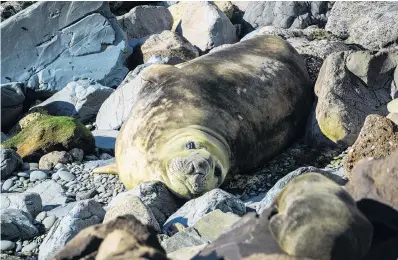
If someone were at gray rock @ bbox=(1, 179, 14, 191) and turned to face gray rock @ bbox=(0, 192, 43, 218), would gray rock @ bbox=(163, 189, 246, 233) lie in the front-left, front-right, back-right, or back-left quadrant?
front-left

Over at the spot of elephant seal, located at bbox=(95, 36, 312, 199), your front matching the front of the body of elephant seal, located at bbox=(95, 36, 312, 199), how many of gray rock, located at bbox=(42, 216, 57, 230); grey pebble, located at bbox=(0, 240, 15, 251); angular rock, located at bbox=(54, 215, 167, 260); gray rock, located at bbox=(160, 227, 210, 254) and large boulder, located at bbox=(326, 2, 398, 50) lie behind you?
1

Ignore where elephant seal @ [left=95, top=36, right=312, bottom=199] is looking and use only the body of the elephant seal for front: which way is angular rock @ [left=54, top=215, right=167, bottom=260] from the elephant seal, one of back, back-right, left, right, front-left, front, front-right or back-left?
front-left

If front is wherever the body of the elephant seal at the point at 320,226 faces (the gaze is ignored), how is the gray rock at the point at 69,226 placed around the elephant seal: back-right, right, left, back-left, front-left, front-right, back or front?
front

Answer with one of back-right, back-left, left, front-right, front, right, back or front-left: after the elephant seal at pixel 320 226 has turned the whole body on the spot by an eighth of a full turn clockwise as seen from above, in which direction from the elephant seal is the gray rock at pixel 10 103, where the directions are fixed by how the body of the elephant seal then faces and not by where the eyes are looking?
front-left

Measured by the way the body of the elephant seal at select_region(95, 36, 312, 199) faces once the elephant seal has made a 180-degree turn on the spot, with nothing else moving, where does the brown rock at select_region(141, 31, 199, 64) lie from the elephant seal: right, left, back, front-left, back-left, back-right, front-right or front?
front-left

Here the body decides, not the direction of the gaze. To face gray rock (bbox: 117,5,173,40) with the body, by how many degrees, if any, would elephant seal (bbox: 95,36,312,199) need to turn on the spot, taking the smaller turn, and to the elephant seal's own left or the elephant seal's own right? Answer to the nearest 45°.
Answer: approximately 135° to the elephant seal's own right

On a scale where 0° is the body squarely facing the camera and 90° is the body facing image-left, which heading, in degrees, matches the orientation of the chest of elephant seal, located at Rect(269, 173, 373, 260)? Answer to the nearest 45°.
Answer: approximately 135°

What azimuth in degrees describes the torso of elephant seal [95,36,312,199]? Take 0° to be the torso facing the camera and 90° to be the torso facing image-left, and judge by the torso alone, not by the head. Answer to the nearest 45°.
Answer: approximately 45°

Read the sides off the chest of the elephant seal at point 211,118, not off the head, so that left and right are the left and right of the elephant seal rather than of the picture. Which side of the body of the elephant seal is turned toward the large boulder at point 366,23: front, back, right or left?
back

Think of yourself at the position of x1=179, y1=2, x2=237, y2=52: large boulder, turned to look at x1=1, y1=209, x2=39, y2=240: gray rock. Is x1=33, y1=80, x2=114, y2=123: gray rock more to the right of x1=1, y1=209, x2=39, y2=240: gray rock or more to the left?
right

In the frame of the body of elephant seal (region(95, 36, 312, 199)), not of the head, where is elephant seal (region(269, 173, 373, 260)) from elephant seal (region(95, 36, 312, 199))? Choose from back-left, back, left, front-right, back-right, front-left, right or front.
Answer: front-left

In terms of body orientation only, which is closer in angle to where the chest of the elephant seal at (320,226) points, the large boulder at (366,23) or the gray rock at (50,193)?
the gray rock

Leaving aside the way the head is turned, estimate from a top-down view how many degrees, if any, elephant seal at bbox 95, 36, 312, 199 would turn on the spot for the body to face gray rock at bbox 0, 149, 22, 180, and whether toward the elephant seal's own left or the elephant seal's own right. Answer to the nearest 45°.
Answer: approximately 45° to the elephant seal's own right
